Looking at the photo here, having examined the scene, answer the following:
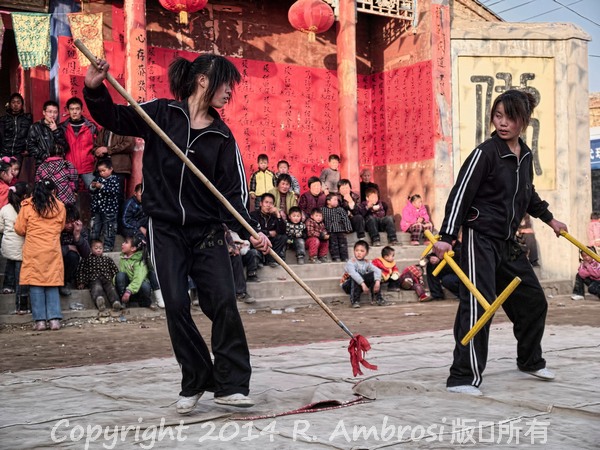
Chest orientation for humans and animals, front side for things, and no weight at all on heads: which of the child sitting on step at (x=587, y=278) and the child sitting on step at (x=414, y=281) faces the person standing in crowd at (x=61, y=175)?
the child sitting on step at (x=587, y=278)

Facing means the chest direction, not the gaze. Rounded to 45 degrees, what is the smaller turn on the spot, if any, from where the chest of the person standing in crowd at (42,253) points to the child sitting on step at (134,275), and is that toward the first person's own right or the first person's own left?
approximately 45° to the first person's own right

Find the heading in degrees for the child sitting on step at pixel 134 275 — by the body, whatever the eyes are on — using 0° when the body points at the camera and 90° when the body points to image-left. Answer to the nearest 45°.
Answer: approximately 45°

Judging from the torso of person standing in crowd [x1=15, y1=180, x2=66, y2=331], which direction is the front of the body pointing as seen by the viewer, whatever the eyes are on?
away from the camera

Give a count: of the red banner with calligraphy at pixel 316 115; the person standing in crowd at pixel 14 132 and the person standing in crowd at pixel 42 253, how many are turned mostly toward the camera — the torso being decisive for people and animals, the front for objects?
2

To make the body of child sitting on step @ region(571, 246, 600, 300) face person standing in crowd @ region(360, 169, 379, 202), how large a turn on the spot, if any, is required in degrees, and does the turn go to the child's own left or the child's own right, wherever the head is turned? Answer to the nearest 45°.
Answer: approximately 45° to the child's own right

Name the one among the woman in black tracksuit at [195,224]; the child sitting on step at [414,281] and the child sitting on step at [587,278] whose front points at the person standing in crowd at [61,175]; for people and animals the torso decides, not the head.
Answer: the child sitting on step at [587,278]

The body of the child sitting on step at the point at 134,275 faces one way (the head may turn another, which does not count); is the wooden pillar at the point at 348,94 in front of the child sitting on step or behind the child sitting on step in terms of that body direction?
behind

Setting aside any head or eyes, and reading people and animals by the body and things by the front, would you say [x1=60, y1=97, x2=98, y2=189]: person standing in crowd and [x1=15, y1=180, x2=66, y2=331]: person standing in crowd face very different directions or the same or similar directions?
very different directions
